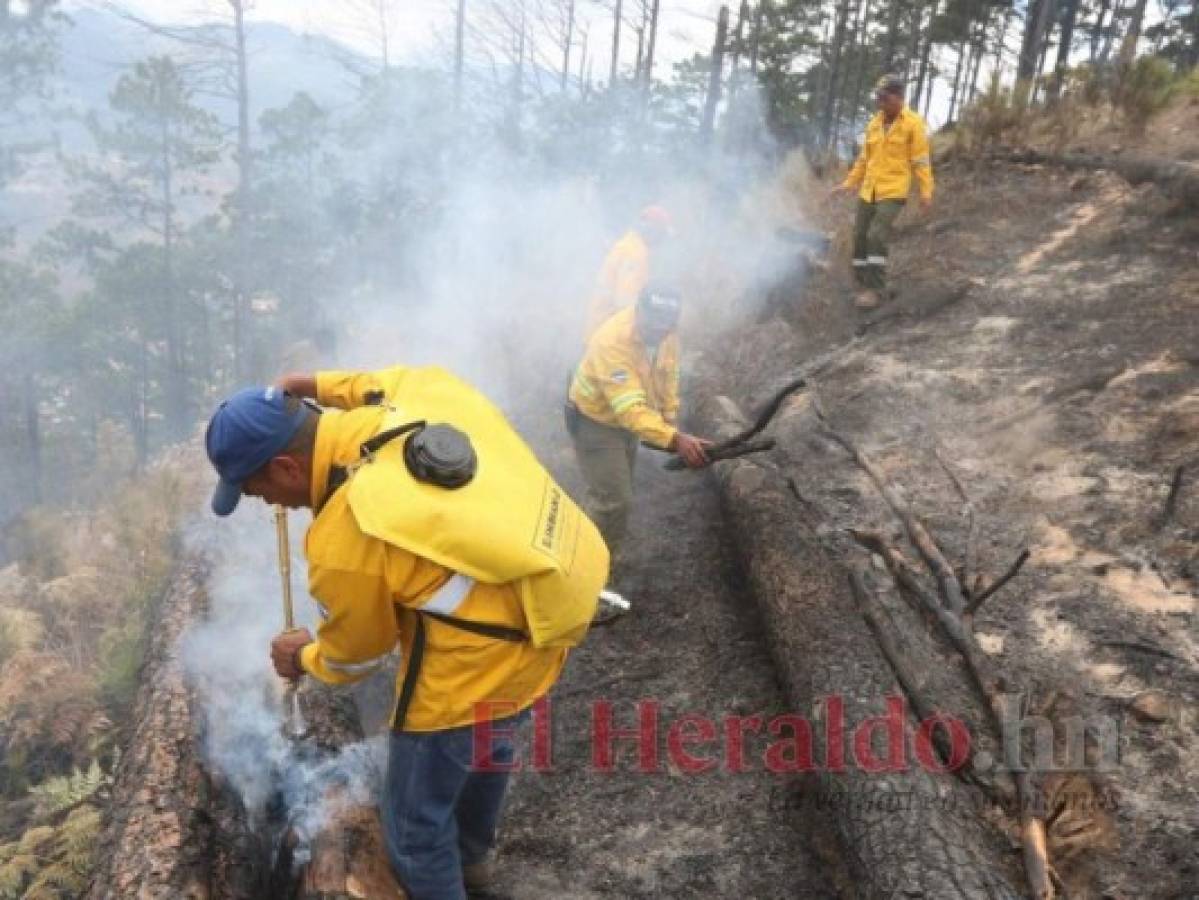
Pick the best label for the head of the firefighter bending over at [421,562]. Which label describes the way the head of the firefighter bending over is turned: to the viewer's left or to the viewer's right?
to the viewer's left

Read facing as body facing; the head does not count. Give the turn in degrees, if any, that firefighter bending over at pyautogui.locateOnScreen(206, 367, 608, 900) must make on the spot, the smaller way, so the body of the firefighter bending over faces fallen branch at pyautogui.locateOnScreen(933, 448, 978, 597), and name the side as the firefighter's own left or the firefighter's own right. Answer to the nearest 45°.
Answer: approximately 135° to the firefighter's own right

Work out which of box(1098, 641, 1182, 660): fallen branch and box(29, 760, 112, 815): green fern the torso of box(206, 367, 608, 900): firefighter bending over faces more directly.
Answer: the green fern

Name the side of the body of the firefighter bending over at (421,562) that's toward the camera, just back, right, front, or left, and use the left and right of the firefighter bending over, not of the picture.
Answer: left

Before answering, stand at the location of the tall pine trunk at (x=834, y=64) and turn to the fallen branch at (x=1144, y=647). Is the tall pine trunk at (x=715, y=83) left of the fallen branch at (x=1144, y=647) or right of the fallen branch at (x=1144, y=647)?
right

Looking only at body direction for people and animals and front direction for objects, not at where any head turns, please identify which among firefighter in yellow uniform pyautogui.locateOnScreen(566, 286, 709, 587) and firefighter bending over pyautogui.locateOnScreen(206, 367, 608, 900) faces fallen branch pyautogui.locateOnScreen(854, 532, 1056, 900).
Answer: the firefighter in yellow uniform

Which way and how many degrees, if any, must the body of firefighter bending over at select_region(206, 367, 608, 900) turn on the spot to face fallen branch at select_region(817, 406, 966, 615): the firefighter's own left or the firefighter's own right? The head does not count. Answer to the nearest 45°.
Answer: approximately 135° to the firefighter's own right
